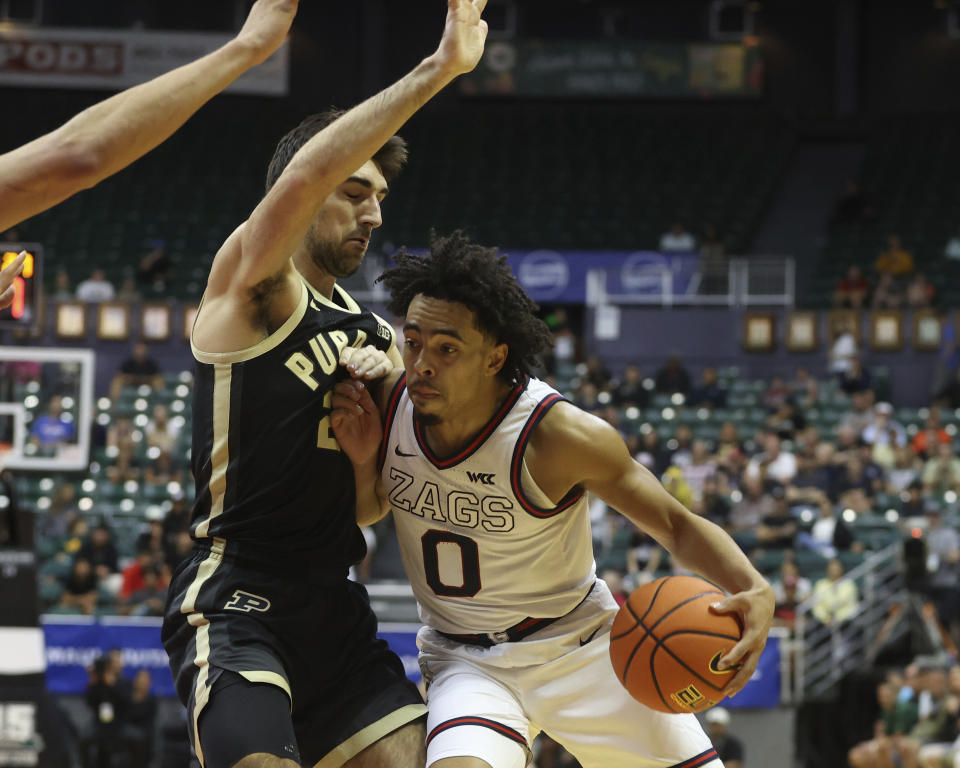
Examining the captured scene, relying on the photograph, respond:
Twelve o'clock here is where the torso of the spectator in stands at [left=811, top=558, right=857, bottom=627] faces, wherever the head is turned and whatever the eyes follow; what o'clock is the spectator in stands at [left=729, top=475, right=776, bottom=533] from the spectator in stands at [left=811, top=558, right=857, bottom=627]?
the spectator in stands at [left=729, top=475, right=776, bottom=533] is roughly at 5 o'clock from the spectator in stands at [left=811, top=558, right=857, bottom=627].

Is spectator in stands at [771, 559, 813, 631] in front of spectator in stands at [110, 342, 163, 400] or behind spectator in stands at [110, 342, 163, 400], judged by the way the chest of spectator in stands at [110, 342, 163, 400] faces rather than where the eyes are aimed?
in front

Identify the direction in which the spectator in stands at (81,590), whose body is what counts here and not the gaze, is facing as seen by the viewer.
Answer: toward the camera

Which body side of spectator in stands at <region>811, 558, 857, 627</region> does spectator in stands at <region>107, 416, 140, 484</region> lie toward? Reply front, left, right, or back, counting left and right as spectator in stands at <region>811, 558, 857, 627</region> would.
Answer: right

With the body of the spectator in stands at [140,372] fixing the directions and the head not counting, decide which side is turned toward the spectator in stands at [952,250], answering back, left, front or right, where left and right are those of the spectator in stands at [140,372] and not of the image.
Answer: left

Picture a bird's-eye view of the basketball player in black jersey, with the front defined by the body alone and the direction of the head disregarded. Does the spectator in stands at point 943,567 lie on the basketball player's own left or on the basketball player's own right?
on the basketball player's own left

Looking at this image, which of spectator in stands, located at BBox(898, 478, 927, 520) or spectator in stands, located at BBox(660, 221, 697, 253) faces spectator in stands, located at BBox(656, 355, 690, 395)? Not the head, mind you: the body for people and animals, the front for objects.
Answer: spectator in stands, located at BBox(660, 221, 697, 253)

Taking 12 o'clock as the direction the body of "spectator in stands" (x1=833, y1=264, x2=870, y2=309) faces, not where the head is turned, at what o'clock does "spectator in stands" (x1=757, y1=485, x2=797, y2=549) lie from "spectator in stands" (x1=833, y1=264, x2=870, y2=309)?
"spectator in stands" (x1=757, y1=485, x2=797, y2=549) is roughly at 12 o'clock from "spectator in stands" (x1=833, y1=264, x2=870, y2=309).

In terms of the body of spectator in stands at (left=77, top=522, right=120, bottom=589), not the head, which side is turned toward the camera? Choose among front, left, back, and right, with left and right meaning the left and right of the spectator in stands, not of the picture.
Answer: front

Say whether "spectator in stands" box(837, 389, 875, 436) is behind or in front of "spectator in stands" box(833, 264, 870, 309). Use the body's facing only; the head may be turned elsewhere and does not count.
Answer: in front

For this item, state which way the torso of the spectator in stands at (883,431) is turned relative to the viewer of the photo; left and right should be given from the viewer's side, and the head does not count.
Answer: facing the viewer

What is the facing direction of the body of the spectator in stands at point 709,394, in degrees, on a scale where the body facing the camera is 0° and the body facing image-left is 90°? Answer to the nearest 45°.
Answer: approximately 0°

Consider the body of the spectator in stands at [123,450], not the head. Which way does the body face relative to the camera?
toward the camera
